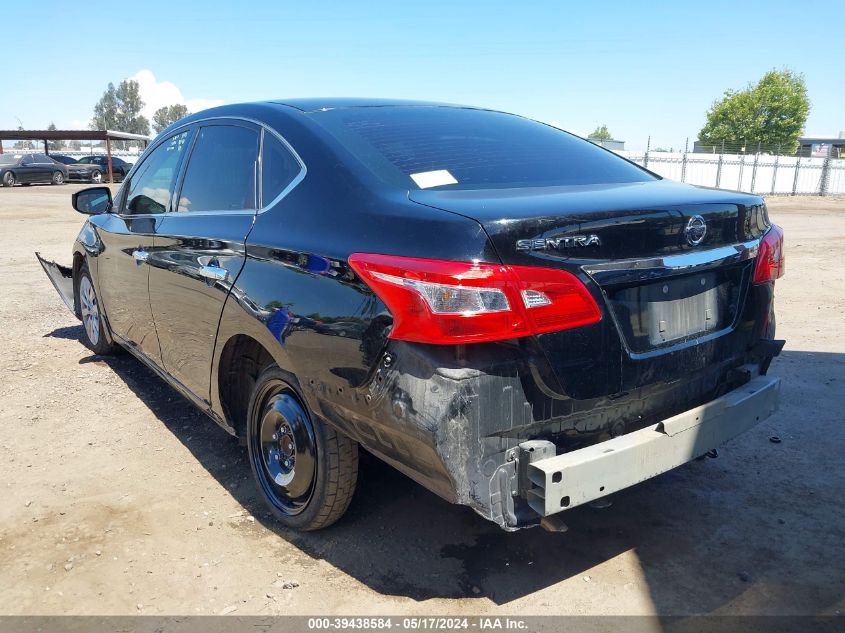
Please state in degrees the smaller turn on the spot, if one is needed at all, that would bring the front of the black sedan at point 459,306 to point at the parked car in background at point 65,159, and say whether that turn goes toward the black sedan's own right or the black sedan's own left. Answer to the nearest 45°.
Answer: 0° — it already faces it

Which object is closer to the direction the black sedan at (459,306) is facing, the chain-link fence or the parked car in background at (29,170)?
the parked car in background

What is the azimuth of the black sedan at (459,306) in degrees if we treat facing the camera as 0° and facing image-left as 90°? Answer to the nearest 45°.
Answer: approximately 135°

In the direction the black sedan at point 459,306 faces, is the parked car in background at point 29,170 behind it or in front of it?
in front

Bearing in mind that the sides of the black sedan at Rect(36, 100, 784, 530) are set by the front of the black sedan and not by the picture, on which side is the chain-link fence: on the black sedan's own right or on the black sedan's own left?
on the black sedan's own right

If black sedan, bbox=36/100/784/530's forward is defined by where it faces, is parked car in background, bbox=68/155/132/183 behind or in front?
in front

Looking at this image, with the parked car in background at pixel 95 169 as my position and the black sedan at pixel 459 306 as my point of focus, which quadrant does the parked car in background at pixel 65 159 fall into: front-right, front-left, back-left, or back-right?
back-right
